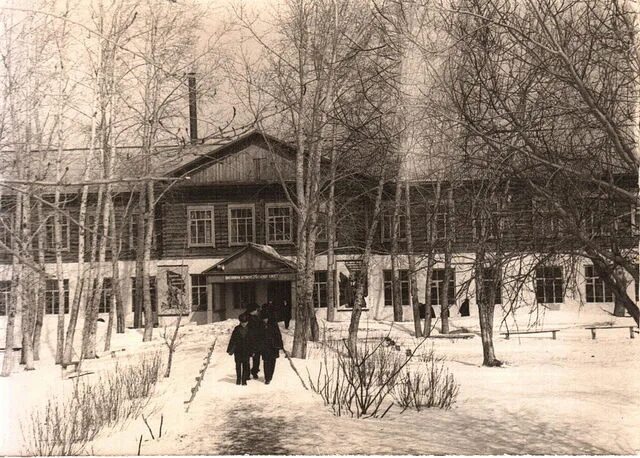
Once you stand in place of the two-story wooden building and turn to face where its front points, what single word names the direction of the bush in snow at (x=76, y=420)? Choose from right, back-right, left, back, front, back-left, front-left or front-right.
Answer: front

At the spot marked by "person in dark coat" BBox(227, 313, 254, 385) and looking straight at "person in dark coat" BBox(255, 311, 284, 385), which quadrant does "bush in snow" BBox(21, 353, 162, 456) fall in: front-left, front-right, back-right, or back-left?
back-right

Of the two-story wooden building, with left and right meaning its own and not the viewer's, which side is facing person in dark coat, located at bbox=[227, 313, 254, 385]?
front

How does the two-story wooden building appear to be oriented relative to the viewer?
toward the camera

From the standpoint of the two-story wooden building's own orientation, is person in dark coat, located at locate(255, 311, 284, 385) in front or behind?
in front

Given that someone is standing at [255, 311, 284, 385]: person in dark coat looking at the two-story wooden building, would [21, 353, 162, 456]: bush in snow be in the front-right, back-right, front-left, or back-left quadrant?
back-left
